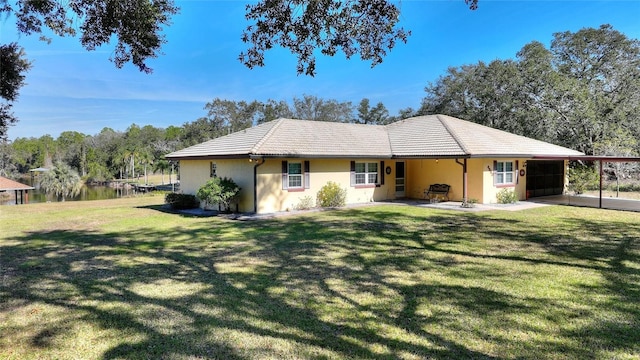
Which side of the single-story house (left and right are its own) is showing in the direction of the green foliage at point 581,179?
left

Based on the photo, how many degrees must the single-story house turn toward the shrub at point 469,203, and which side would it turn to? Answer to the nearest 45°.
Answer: approximately 45° to its left

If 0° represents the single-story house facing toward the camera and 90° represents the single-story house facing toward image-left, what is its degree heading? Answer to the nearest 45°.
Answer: approximately 315°

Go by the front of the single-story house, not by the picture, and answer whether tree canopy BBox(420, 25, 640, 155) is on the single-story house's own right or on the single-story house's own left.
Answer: on the single-story house's own left

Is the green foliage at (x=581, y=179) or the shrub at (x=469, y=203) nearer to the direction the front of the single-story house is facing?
the shrub
